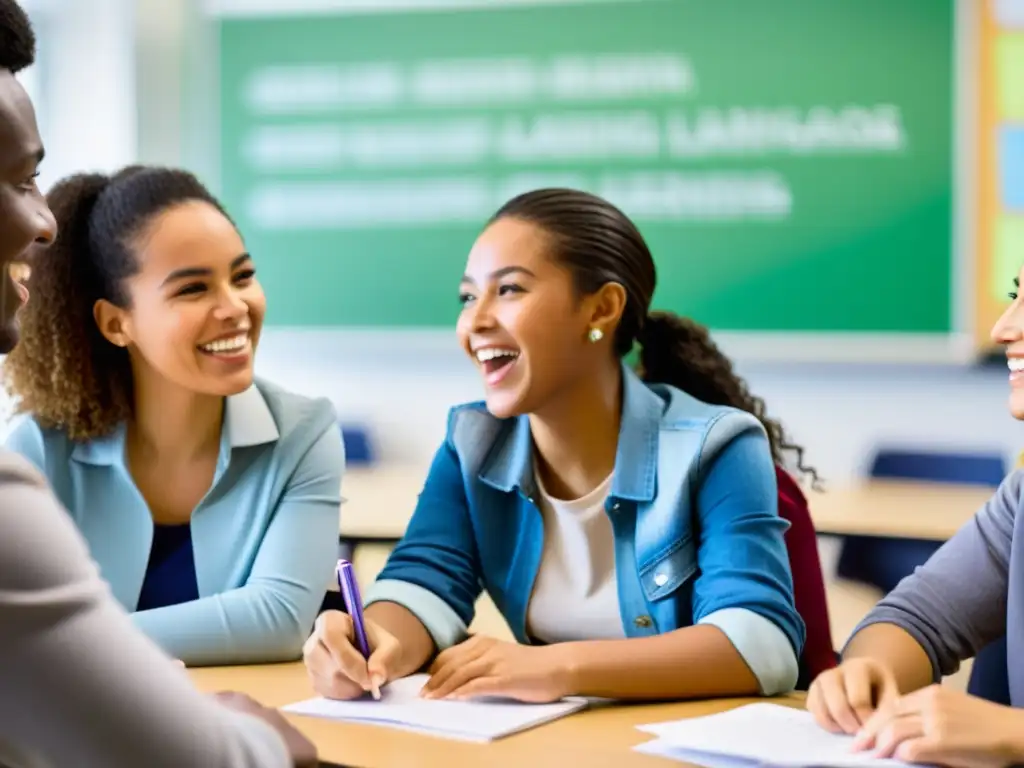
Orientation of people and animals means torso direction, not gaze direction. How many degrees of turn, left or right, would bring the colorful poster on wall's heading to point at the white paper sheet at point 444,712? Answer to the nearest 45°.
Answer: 0° — it already faces it

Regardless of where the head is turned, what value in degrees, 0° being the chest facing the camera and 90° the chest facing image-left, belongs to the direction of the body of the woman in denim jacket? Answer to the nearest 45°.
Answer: approximately 45°

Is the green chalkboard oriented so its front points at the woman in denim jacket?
yes

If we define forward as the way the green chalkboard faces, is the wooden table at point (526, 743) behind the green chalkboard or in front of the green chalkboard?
in front

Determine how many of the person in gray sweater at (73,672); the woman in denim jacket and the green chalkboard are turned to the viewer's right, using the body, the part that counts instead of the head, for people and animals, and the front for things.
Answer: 1

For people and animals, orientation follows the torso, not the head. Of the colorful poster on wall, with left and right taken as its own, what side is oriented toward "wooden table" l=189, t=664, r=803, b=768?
front

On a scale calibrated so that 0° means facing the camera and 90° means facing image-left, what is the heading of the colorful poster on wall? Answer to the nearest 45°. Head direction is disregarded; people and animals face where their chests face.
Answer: approximately 0°

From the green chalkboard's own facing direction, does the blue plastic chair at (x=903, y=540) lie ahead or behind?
ahead

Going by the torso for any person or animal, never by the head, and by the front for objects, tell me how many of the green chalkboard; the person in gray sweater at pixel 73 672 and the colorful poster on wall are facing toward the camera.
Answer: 2

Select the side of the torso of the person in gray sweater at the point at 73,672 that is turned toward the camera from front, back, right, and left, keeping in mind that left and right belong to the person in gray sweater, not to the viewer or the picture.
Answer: right

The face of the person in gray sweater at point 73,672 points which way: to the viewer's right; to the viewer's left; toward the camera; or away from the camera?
to the viewer's right

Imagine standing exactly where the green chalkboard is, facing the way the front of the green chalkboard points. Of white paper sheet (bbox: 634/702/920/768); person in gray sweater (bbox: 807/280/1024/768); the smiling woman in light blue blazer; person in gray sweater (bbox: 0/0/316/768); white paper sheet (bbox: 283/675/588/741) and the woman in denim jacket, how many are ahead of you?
6
